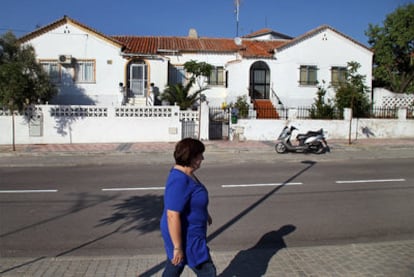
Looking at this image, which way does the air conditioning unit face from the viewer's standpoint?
toward the camera

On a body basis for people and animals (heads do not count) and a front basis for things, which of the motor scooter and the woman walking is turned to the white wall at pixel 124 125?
the motor scooter

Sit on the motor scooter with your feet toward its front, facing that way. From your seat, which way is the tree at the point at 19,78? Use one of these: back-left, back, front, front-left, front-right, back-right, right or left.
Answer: front

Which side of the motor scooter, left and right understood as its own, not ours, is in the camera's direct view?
left

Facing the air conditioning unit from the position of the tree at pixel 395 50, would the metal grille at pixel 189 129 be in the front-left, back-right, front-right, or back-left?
front-left

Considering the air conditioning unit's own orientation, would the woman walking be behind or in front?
in front

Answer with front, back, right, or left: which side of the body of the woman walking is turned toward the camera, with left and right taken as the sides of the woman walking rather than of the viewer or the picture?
right

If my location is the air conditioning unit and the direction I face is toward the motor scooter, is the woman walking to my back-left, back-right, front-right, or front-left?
front-right

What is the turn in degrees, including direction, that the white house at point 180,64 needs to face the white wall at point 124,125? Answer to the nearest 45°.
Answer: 0° — it already faces it

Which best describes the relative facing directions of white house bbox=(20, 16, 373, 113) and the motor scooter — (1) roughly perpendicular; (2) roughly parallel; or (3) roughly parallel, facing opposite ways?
roughly perpendicular

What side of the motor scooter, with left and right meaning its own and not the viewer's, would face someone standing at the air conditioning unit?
front

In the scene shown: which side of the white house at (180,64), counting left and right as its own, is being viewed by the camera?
front
